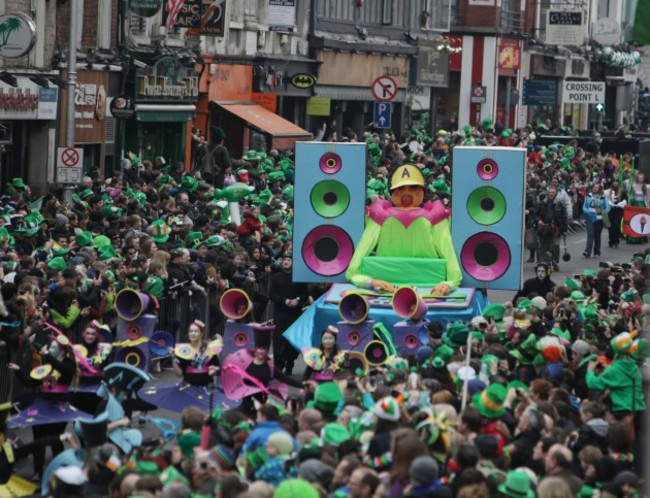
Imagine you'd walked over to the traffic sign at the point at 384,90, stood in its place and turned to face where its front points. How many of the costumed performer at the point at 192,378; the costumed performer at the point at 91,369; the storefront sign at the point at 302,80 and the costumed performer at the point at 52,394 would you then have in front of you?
3

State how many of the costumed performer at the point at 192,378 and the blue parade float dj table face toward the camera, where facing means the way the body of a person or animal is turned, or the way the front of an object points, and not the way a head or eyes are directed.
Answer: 2

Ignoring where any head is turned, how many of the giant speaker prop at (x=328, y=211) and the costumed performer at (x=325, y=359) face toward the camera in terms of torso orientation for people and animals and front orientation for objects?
2

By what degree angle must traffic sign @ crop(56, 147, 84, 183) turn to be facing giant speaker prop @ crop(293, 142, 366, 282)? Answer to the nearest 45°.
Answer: approximately 45° to its left

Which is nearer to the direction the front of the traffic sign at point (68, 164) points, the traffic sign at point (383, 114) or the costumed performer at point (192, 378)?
the costumed performer

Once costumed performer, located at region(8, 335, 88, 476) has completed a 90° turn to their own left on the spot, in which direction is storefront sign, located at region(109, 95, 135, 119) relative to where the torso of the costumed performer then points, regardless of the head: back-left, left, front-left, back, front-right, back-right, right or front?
back-left

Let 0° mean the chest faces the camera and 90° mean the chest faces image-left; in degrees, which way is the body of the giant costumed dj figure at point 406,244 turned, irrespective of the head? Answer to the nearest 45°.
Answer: approximately 0°

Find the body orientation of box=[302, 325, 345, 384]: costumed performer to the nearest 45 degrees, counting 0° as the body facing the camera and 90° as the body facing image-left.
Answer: approximately 0°

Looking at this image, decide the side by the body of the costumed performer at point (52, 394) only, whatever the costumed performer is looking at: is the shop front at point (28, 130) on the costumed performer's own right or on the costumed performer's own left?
on the costumed performer's own right
